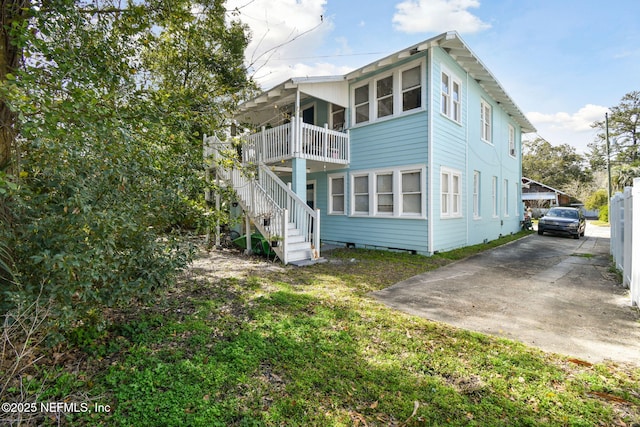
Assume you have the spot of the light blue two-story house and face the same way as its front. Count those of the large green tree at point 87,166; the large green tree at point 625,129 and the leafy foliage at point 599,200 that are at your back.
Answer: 2

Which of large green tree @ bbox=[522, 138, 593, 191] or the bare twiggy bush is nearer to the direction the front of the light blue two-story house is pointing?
the bare twiggy bush

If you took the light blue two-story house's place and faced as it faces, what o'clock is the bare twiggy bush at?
The bare twiggy bush is roughly at 11 o'clock from the light blue two-story house.

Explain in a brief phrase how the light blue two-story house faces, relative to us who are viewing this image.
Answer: facing the viewer and to the left of the viewer

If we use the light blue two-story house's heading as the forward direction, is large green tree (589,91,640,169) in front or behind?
behind

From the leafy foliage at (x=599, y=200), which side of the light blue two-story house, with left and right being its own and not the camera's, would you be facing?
back

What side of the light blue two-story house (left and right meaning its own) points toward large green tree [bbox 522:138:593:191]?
back
